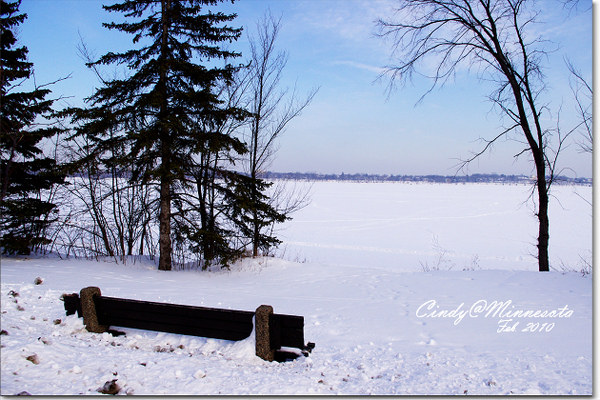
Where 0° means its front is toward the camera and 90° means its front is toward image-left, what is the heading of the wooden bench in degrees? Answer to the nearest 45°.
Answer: approximately 225°

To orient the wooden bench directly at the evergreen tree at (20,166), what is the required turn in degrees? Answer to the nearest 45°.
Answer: approximately 90° to its left
